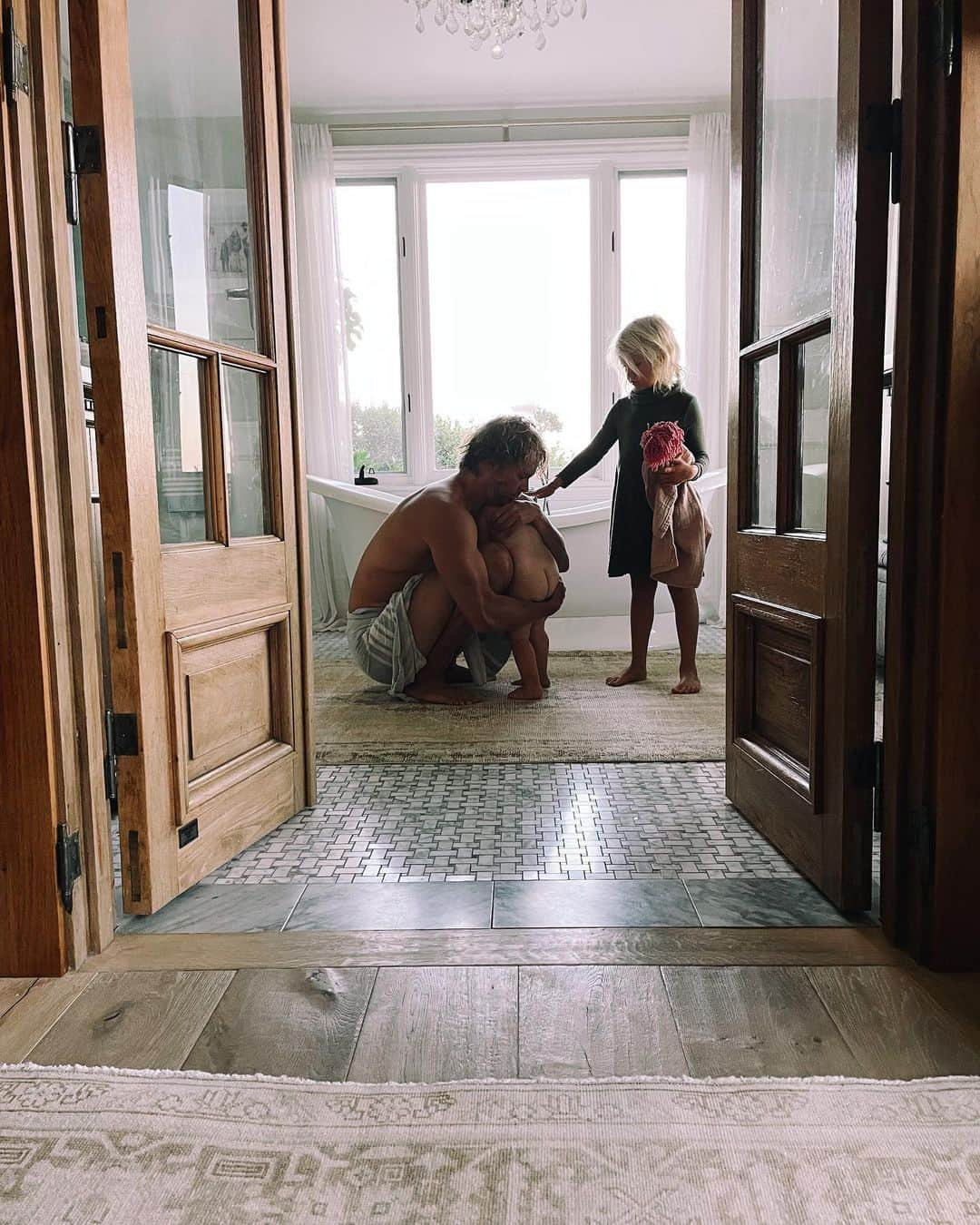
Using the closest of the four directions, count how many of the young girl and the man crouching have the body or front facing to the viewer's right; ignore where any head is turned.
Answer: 1

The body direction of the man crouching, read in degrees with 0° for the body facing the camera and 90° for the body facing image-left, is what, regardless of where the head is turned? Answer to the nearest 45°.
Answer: approximately 270°

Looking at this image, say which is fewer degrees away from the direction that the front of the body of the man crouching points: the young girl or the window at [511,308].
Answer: the young girl

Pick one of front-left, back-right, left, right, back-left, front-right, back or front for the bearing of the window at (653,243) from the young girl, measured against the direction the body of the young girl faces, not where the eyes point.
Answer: back-right

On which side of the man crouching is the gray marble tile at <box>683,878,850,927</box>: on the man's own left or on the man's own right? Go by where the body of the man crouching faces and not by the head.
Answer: on the man's own right

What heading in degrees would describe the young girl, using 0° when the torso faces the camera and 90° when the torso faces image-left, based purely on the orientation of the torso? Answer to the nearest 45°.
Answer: approximately 45°

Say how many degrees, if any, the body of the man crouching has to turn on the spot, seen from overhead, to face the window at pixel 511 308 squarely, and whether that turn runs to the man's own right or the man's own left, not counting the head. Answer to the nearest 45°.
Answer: approximately 90° to the man's own left
